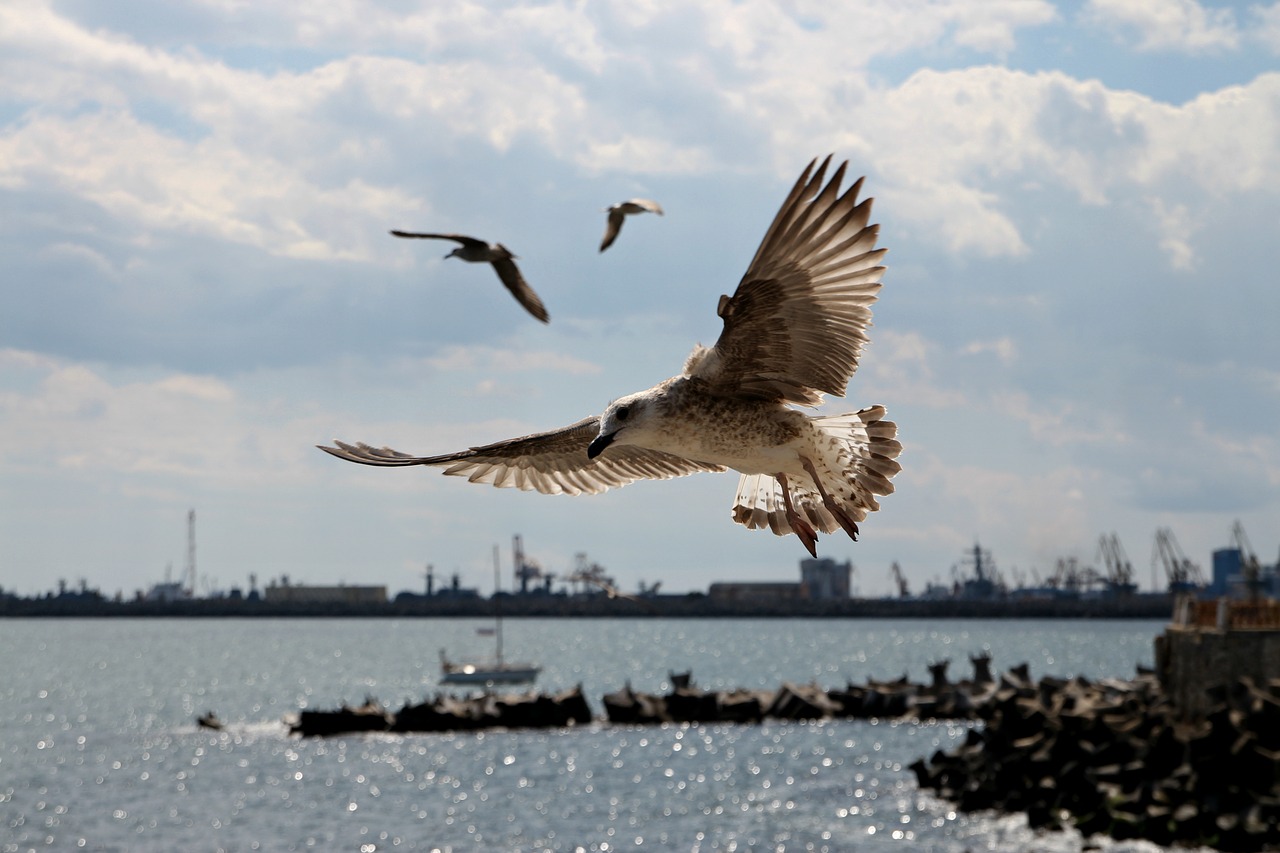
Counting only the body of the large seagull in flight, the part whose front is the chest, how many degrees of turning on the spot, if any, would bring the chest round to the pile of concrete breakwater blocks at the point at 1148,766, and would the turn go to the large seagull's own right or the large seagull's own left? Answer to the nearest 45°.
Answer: approximately 135° to the large seagull's own right

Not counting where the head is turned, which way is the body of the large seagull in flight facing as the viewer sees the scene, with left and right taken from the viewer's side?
facing the viewer and to the left of the viewer

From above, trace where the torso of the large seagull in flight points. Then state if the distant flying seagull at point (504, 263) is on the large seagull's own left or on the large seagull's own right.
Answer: on the large seagull's own right
